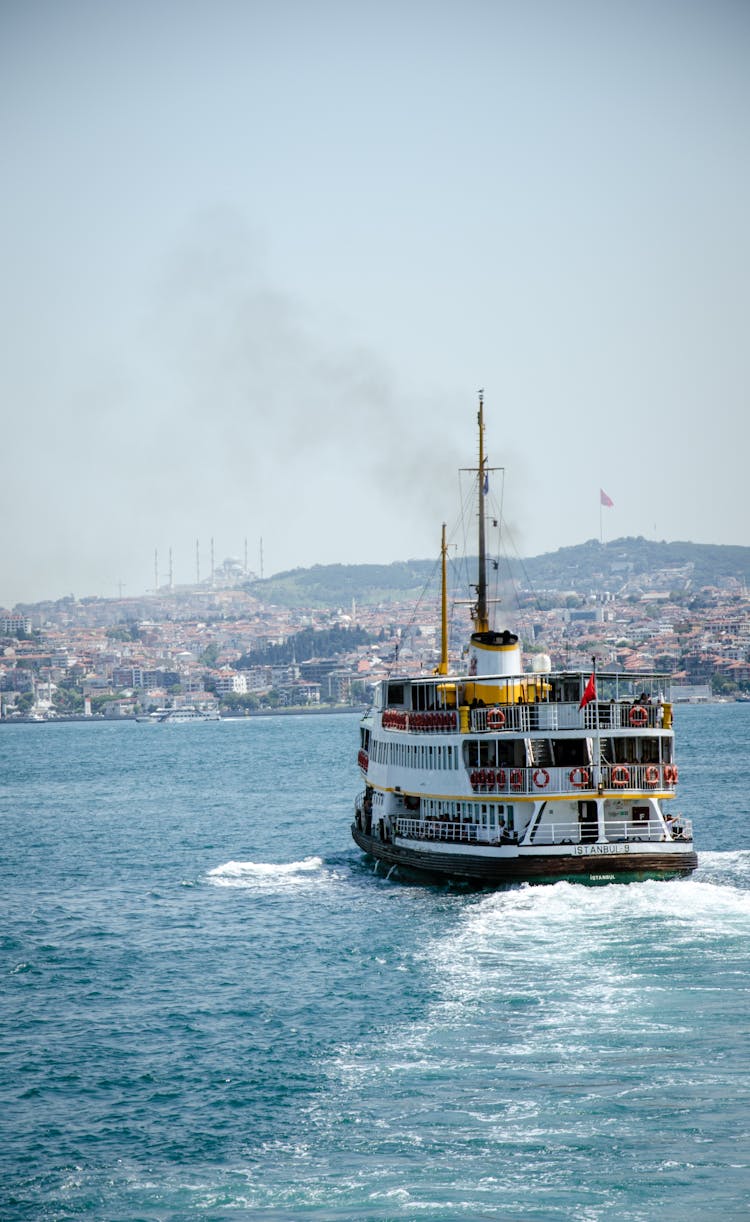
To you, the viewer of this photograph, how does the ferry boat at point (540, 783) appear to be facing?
facing away from the viewer and to the left of the viewer
